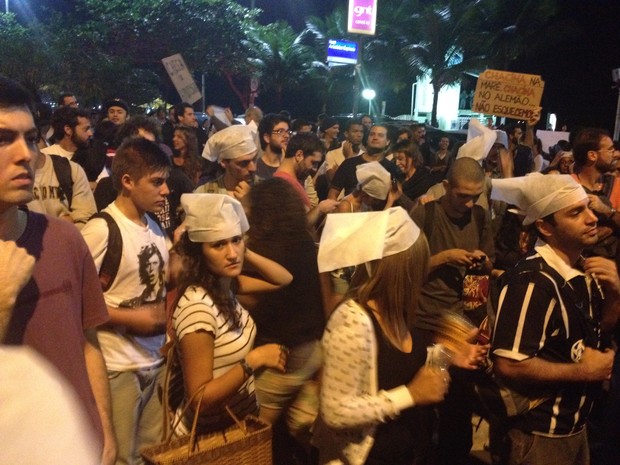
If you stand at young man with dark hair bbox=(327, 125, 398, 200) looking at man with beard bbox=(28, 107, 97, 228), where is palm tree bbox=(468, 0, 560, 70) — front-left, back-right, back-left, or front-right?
back-right

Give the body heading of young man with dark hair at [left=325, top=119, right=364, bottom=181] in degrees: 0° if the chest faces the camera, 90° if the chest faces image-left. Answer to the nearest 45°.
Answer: approximately 315°

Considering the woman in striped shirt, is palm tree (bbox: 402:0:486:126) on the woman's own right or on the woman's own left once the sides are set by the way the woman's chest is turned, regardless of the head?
on the woman's own left

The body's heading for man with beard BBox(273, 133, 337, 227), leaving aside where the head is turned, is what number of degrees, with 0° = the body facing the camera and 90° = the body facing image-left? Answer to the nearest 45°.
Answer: approximately 270°

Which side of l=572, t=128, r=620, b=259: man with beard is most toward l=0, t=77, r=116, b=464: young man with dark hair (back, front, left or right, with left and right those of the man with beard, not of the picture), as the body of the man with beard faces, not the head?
right

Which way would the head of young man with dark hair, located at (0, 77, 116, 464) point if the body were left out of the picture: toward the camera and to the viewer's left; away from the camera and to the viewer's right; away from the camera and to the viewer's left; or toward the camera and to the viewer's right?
toward the camera and to the viewer's right

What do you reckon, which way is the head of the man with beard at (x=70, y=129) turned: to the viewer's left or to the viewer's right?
to the viewer's right
